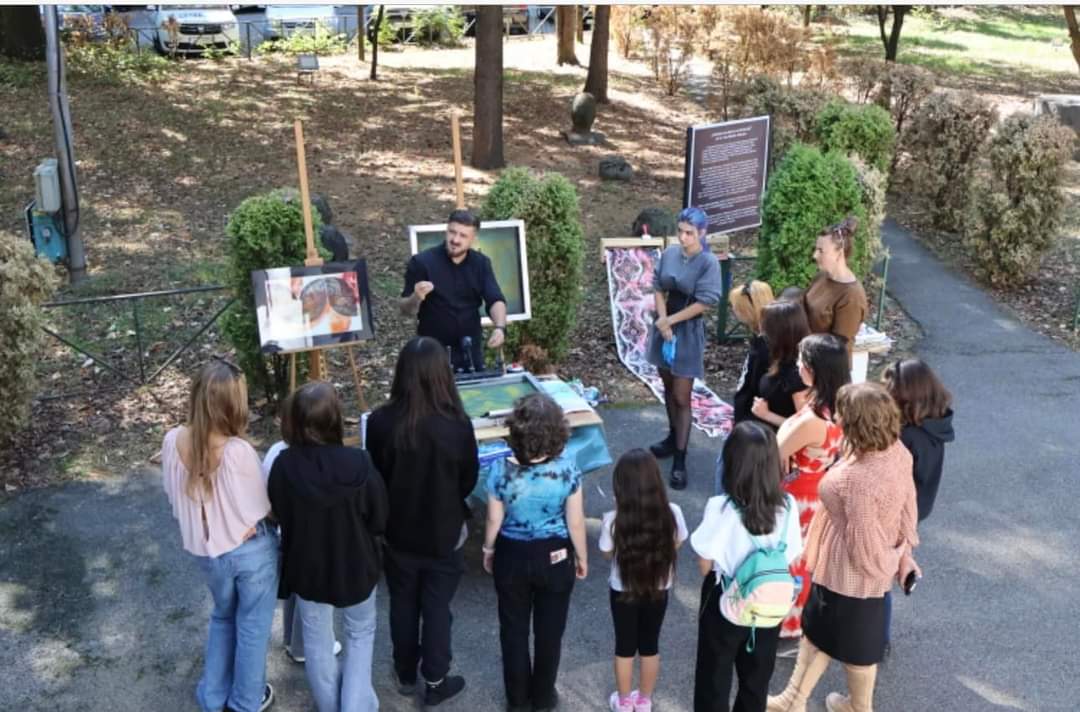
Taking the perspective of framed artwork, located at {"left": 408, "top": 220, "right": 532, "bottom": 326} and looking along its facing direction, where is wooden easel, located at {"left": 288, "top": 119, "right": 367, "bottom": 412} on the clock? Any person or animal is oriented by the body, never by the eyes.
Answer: The wooden easel is roughly at 2 o'clock from the framed artwork.

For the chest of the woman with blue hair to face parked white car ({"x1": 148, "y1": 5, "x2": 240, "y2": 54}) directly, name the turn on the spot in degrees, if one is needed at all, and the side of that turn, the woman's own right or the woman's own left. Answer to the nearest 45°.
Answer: approximately 90° to the woman's own right

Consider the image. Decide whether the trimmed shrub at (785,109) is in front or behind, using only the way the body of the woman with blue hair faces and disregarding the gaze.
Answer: behind

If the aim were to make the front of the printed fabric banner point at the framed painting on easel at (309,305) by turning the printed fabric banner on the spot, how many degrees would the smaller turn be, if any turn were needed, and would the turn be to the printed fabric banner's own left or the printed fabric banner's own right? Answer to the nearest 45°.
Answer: approximately 45° to the printed fabric banner's own right

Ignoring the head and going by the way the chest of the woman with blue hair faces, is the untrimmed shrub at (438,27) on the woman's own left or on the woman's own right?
on the woman's own right

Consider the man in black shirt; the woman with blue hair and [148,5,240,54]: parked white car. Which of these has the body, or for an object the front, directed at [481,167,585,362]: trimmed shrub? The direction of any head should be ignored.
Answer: the parked white car

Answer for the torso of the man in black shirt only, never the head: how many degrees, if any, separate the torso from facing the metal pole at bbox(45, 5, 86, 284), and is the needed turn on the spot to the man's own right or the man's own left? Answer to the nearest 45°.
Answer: approximately 135° to the man's own right

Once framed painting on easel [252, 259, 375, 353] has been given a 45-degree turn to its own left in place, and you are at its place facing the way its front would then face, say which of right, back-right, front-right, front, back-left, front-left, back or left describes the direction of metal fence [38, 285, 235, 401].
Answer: back

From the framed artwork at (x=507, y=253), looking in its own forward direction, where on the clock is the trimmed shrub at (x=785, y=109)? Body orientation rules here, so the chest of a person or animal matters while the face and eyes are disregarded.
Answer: The trimmed shrub is roughly at 7 o'clock from the framed artwork.
